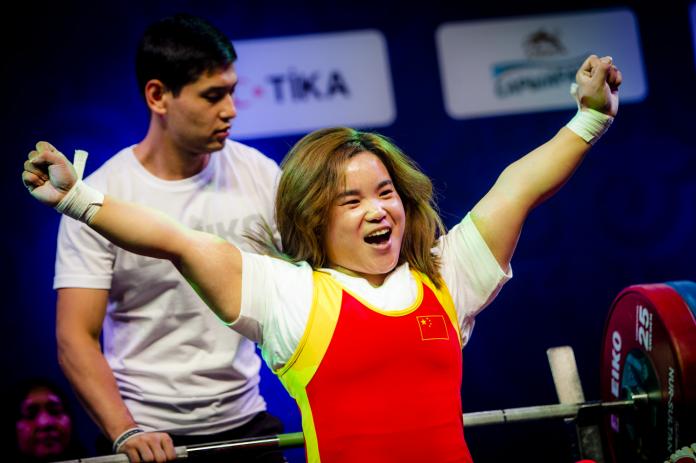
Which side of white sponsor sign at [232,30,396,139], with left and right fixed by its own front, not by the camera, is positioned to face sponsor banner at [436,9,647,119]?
left

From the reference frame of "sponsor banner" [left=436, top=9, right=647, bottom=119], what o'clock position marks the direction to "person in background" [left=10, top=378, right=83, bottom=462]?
The person in background is roughly at 2 o'clock from the sponsor banner.

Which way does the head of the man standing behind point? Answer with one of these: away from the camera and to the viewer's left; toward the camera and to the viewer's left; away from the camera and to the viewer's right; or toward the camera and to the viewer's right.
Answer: toward the camera and to the viewer's right

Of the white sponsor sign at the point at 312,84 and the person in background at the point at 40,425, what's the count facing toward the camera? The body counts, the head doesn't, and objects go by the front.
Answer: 2

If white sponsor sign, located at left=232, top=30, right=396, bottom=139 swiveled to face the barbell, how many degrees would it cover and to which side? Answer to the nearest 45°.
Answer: approximately 45° to its left

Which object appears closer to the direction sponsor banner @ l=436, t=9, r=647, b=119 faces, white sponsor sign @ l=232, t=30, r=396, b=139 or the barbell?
the barbell
